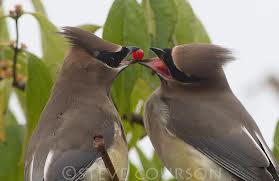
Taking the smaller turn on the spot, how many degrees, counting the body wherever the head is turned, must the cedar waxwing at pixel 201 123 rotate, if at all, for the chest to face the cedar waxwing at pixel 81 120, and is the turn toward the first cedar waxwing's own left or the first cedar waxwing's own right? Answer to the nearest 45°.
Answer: approximately 45° to the first cedar waxwing's own left

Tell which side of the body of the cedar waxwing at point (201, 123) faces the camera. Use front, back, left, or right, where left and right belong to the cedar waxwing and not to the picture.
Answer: left

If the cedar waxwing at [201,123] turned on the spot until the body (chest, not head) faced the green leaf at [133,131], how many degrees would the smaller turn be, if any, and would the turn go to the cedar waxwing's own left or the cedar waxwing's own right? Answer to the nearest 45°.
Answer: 0° — it already faces it

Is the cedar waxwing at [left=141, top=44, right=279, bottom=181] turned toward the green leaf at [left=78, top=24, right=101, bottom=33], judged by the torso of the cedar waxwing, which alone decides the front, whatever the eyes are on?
yes
